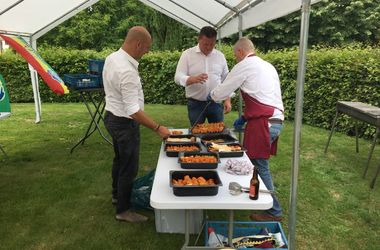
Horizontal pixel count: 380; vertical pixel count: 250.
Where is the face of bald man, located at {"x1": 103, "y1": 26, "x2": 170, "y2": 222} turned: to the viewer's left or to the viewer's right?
to the viewer's right

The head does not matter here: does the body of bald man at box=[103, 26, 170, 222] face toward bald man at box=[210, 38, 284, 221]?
yes

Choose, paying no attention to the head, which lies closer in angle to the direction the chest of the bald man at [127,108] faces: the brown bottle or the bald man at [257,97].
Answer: the bald man

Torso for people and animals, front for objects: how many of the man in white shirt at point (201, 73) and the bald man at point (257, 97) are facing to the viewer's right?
0

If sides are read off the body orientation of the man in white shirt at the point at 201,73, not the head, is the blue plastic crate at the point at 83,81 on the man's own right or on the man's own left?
on the man's own right

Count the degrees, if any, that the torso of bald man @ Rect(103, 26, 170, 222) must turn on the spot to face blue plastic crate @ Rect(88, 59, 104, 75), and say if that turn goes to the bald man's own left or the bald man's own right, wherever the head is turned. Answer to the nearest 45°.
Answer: approximately 90° to the bald man's own left

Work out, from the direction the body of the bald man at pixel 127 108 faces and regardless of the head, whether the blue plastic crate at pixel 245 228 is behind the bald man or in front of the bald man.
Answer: in front

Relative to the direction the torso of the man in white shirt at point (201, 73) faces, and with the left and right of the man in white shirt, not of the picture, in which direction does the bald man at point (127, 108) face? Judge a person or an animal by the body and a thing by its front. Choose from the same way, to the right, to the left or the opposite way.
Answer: to the left

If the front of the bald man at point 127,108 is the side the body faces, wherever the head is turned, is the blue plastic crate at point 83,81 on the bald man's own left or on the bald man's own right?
on the bald man's own left

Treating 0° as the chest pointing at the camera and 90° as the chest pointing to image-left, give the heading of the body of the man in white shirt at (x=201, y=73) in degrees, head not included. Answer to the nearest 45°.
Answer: approximately 0°

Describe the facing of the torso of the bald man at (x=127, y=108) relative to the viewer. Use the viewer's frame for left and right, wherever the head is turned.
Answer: facing to the right of the viewer

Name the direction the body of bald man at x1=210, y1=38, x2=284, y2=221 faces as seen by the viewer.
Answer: to the viewer's left
